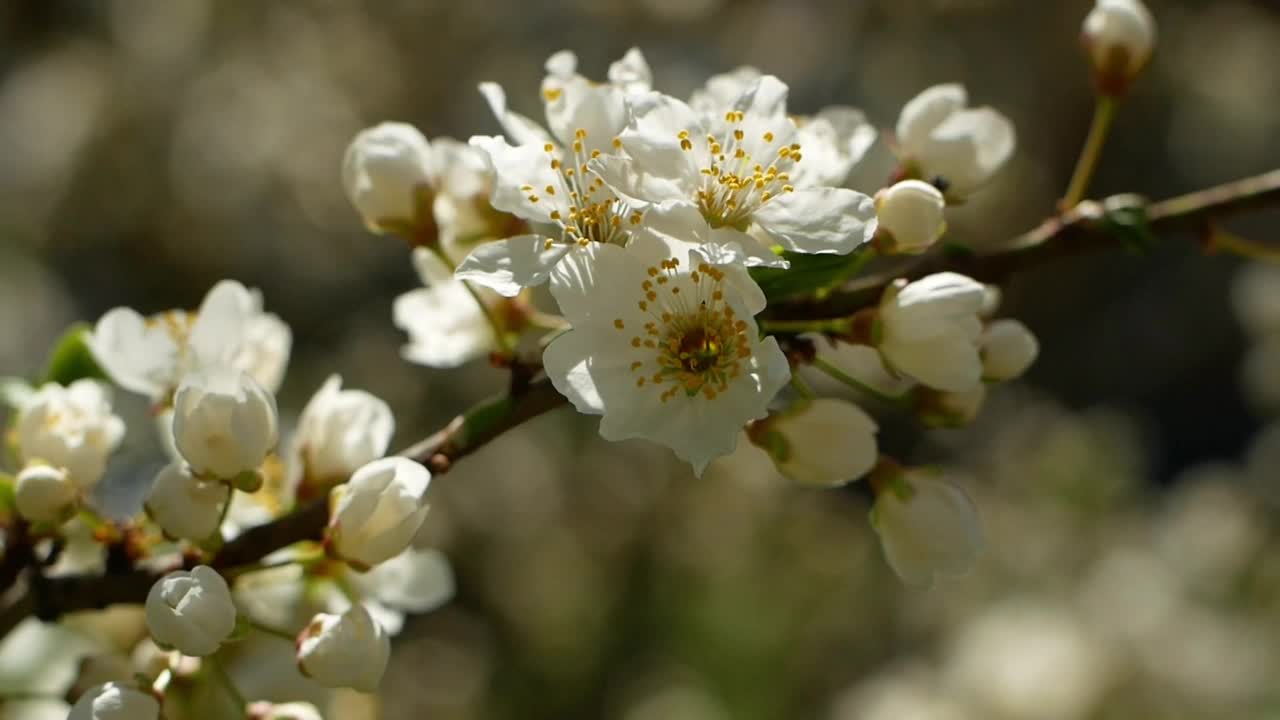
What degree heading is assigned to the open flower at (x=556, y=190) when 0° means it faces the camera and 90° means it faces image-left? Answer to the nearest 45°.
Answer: approximately 45°
